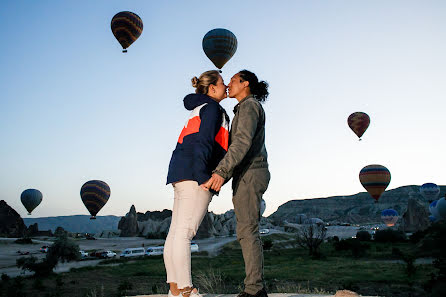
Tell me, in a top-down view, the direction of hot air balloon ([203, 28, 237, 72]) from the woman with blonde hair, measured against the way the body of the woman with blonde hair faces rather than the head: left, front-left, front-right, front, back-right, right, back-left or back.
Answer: left

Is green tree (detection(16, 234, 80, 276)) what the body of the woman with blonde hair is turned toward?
no

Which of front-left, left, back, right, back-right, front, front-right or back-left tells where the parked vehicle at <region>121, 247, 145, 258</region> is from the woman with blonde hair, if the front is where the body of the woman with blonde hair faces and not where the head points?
left

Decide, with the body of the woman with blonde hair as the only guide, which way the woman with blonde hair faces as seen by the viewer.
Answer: to the viewer's right

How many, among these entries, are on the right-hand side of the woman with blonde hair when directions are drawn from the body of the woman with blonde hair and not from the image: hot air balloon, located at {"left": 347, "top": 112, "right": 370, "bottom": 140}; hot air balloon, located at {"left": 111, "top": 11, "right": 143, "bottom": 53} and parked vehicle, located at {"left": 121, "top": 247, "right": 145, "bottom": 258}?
0

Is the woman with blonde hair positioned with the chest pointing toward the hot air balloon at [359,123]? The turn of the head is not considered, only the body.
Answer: no

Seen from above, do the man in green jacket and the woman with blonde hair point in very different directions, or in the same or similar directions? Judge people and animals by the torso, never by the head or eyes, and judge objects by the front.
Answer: very different directions

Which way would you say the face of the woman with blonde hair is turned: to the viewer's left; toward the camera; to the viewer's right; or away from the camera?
to the viewer's right

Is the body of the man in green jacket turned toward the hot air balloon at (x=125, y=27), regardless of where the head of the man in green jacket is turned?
no

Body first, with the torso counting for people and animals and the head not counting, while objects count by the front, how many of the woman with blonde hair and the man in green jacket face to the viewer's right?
1

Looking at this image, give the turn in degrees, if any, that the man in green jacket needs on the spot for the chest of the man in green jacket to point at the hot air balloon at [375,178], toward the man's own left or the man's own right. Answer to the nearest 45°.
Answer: approximately 90° to the man's own right

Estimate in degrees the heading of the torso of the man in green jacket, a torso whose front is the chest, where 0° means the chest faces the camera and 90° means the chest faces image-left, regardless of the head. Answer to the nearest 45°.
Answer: approximately 90°

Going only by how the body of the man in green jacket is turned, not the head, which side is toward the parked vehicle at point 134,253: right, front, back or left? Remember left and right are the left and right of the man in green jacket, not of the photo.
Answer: right
